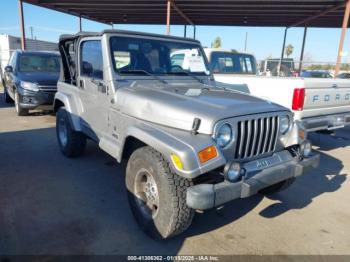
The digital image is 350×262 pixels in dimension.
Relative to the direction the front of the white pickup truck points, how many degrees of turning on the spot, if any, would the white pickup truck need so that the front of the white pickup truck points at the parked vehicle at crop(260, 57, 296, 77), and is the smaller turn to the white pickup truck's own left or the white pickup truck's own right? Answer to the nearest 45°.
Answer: approximately 45° to the white pickup truck's own right

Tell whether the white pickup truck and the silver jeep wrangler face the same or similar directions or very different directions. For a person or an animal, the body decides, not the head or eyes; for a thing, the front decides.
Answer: very different directions

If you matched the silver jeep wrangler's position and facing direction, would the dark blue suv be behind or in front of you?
behind

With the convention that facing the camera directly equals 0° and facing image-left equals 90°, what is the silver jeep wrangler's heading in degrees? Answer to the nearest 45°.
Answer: approximately 315°

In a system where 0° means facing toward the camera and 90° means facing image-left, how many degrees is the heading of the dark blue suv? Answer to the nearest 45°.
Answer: approximately 315°

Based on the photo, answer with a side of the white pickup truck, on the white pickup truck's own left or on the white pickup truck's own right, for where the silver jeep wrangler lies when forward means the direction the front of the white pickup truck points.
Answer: on the white pickup truck's own left

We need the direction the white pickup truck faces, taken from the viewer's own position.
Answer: facing away from the viewer and to the left of the viewer

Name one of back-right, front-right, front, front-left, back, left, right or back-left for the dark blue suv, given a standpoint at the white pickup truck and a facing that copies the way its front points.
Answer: front-left
